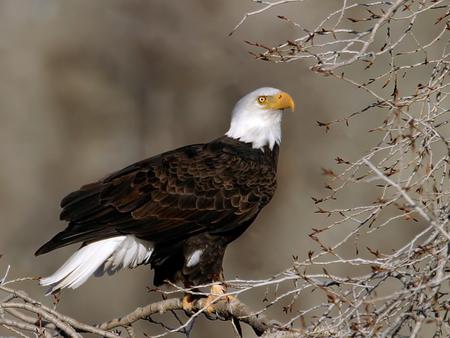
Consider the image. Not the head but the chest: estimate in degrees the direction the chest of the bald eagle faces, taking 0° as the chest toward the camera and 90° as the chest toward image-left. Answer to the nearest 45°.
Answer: approximately 270°
